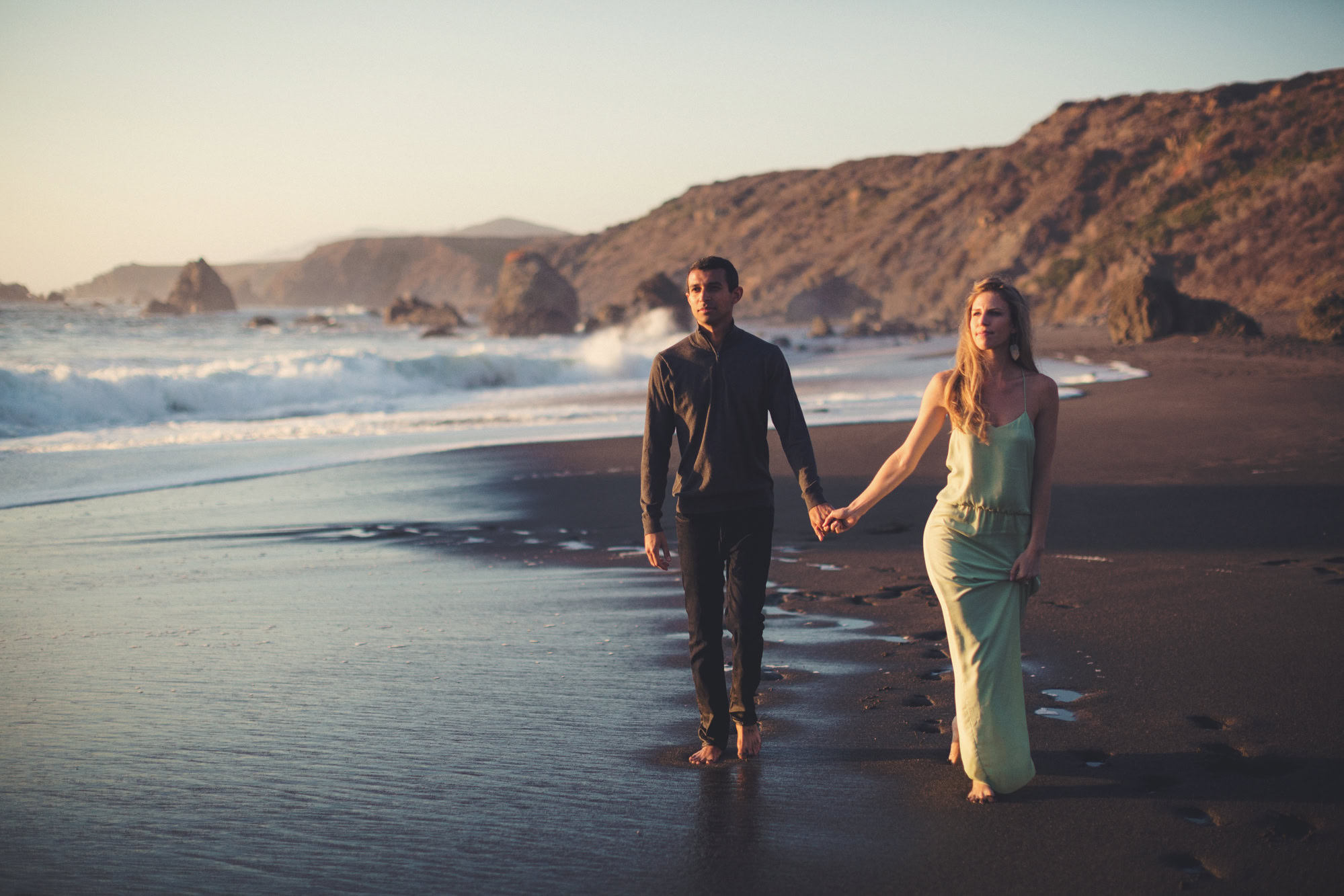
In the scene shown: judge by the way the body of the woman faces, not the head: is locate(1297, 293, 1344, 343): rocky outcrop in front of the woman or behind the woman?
behind

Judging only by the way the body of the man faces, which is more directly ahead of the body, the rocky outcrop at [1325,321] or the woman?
the woman

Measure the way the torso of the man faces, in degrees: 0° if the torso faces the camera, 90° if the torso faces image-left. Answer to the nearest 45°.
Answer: approximately 0°

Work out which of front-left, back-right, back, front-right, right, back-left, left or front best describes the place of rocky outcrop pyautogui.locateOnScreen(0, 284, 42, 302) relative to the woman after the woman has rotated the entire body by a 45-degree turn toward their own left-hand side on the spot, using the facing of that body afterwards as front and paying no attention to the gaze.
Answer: back

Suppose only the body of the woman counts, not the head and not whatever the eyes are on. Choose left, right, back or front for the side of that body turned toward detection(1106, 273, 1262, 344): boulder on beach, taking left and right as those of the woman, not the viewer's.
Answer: back

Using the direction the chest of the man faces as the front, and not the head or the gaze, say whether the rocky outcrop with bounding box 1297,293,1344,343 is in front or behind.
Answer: behind

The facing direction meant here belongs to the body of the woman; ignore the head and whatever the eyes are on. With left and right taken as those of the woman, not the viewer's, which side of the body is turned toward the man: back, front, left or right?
right

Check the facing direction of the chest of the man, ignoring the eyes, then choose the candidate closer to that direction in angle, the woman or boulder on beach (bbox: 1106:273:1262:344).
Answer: the woman

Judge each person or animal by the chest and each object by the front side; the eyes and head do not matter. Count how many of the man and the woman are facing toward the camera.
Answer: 2
